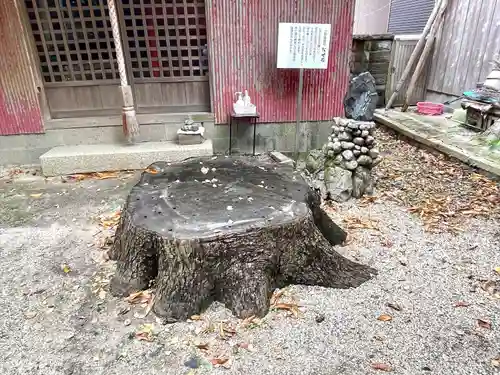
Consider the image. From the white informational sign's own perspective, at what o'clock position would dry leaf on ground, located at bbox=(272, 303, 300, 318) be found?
The dry leaf on ground is roughly at 12 o'clock from the white informational sign.

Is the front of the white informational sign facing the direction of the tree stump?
yes

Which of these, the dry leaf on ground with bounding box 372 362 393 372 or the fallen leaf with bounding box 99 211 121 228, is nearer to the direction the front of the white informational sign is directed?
the dry leaf on ground

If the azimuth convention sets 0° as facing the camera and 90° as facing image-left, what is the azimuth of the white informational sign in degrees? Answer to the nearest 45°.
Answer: approximately 0°

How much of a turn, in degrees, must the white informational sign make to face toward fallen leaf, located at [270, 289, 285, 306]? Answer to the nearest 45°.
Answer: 0° — it already faces it

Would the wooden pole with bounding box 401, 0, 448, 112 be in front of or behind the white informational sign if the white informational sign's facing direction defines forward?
behind

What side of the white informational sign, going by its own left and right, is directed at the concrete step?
right

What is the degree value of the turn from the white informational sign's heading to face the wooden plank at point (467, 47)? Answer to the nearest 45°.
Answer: approximately 135° to its left

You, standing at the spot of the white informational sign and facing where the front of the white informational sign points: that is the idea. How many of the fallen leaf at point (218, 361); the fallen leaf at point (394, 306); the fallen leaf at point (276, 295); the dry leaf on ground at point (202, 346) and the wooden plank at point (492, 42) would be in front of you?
4

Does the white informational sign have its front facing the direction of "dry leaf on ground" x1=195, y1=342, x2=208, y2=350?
yes

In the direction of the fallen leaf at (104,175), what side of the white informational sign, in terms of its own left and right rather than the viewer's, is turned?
right

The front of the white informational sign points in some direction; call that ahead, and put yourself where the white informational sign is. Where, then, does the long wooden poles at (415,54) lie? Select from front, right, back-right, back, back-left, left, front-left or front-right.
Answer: back-left
